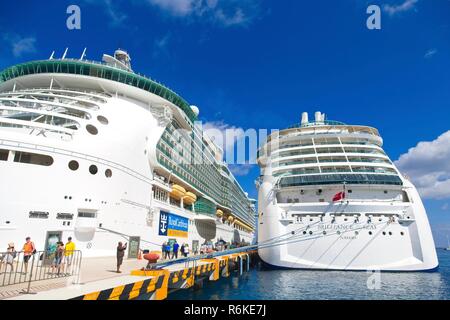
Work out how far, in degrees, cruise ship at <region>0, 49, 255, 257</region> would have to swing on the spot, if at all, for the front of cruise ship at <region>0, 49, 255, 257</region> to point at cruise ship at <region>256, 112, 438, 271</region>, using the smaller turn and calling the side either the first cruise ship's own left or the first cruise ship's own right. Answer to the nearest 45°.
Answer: approximately 45° to the first cruise ship's own right

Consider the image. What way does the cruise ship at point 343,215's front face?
away from the camera

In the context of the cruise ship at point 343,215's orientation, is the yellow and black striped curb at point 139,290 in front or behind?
behind

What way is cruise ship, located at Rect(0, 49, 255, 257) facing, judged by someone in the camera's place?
facing away from the viewer and to the right of the viewer

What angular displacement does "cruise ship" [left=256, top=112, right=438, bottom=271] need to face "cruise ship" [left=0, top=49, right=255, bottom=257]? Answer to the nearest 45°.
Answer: approximately 135° to its left

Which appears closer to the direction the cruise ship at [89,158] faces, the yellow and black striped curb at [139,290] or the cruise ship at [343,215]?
the cruise ship

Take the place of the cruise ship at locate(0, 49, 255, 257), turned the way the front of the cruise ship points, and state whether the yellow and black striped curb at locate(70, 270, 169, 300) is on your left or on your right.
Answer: on your right
